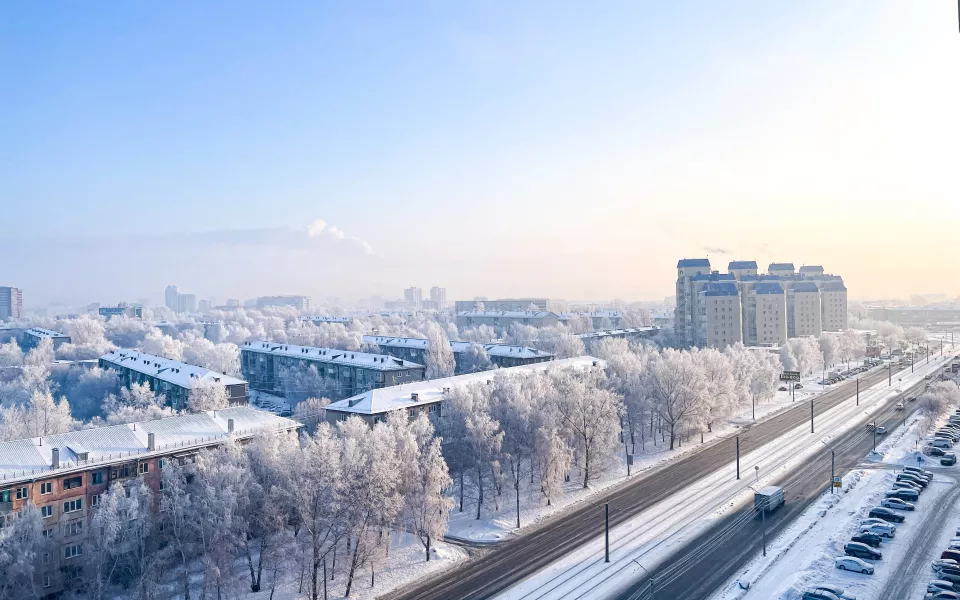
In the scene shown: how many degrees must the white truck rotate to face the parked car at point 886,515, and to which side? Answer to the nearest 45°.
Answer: approximately 45° to its right

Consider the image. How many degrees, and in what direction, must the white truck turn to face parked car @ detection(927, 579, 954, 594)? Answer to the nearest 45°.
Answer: approximately 90° to its right

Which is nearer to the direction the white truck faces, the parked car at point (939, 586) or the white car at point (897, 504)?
the white car

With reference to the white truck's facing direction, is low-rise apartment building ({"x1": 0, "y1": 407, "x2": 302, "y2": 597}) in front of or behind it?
behind

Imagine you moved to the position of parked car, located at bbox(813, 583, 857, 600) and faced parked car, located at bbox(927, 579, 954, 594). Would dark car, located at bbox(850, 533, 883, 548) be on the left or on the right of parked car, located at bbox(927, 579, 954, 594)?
left

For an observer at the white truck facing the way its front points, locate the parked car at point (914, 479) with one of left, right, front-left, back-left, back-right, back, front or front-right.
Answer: front

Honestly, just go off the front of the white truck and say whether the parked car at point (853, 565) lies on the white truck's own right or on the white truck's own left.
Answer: on the white truck's own right

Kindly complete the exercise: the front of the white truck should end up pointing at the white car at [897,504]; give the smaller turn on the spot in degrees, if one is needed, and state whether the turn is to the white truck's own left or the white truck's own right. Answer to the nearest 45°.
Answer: approximately 45° to the white truck's own right

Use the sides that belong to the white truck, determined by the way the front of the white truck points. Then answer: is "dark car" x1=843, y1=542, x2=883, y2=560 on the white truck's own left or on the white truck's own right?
on the white truck's own right

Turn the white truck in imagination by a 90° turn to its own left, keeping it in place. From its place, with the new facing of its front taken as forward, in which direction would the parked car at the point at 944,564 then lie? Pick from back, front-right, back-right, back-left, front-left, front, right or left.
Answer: back

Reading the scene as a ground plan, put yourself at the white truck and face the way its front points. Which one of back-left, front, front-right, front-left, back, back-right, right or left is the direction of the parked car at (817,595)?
back-right

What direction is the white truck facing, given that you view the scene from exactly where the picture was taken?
facing away from the viewer and to the right of the viewer
